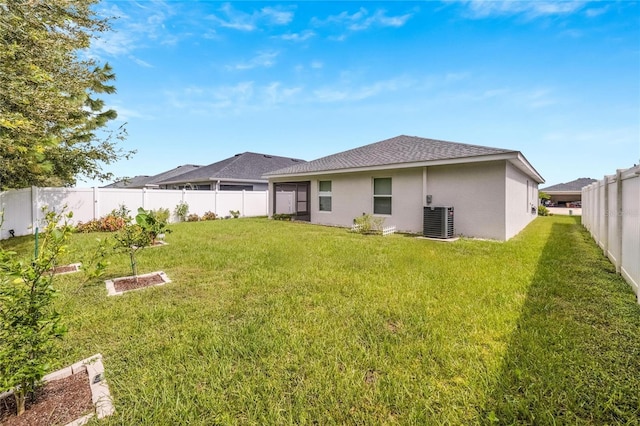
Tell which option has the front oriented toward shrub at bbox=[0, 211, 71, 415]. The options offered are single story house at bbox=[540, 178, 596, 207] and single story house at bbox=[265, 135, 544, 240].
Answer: single story house at bbox=[540, 178, 596, 207]

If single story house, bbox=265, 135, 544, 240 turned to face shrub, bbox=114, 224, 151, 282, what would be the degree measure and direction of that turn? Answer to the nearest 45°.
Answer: approximately 180°

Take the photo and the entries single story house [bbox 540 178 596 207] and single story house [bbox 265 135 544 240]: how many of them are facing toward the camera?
1

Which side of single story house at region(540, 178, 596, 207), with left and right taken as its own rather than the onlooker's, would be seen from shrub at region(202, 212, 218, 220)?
front

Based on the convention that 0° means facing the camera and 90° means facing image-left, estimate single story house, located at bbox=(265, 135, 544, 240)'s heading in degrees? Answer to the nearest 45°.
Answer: approximately 225°

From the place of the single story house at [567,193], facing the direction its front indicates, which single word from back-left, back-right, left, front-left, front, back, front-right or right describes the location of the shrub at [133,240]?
front

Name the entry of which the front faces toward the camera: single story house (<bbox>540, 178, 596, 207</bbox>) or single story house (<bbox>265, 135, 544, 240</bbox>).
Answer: single story house (<bbox>540, 178, 596, 207</bbox>)

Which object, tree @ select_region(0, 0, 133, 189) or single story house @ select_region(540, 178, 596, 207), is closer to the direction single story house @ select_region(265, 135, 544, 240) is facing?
the single story house

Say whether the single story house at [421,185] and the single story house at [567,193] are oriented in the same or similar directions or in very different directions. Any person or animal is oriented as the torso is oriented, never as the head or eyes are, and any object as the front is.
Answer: very different directions

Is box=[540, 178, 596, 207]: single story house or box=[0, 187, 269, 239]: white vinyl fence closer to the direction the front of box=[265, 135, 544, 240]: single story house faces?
the single story house

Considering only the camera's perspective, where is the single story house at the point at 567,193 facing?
facing the viewer
